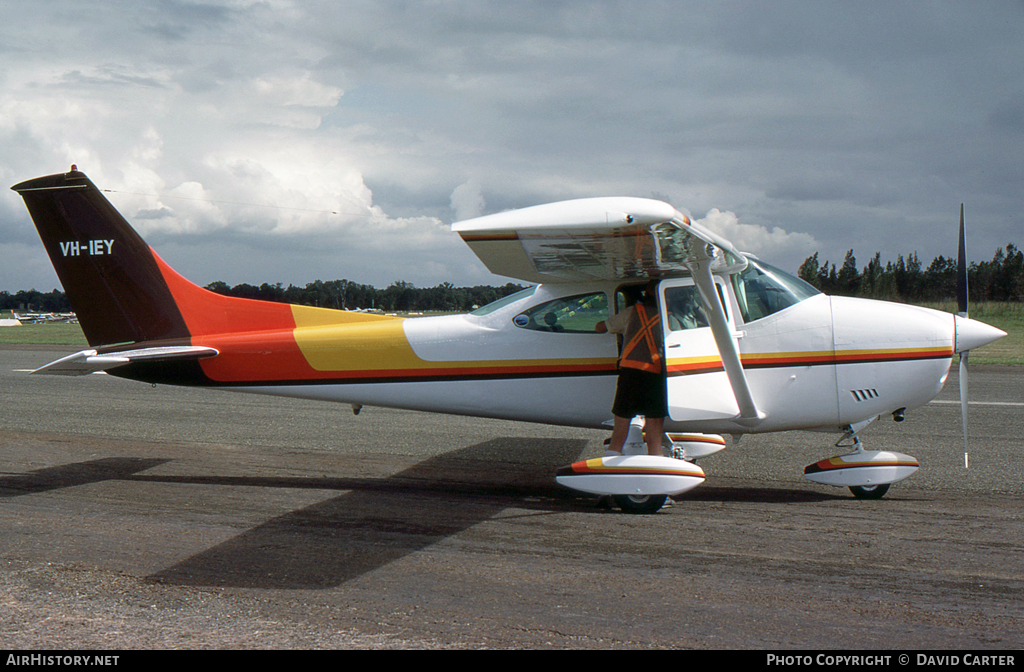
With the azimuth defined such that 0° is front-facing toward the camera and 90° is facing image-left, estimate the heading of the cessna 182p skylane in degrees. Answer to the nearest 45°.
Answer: approximately 270°
